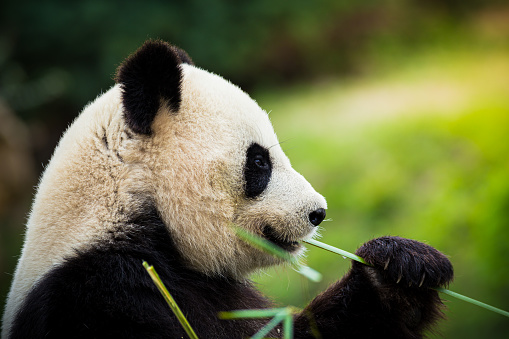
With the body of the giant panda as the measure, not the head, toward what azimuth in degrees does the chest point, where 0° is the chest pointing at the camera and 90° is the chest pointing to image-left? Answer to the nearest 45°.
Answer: approximately 270°
